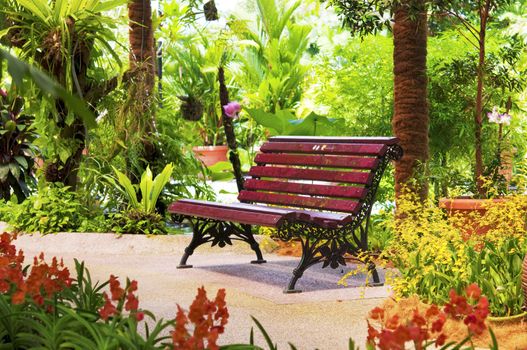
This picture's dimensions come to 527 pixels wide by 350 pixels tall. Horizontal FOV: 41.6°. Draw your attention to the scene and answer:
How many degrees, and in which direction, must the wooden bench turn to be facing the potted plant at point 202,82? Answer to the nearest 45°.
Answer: approximately 135° to its right

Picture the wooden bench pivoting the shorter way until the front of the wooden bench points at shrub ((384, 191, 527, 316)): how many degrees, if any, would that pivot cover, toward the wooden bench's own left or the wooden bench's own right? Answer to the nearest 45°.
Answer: approximately 90° to the wooden bench's own left

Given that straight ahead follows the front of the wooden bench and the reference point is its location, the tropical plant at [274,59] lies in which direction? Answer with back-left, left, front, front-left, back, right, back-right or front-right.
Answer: back-right

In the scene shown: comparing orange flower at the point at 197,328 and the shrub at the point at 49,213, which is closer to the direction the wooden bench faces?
the orange flower

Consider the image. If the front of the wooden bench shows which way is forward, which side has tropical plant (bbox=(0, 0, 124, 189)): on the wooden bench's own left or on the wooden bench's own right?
on the wooden bench's own right

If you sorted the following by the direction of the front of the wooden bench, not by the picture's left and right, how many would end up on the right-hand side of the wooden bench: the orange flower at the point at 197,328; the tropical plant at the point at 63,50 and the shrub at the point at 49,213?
2

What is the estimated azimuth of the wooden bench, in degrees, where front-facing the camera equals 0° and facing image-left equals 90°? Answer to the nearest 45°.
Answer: approximately 45°
